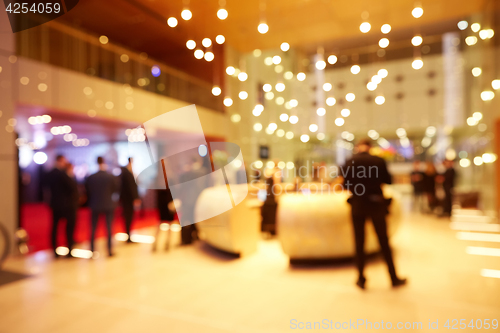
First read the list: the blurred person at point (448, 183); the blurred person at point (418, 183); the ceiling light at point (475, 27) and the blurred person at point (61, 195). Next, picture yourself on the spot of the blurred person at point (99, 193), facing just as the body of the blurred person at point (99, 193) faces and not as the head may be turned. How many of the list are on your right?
3

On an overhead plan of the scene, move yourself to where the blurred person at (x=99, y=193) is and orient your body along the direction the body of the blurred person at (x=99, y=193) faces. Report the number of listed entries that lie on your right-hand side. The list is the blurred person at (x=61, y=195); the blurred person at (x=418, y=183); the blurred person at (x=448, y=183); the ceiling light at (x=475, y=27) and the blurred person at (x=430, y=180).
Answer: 4

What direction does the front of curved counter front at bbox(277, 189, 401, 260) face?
toward the camera

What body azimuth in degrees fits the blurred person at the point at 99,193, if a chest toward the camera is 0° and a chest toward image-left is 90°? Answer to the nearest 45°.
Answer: approximately 180°

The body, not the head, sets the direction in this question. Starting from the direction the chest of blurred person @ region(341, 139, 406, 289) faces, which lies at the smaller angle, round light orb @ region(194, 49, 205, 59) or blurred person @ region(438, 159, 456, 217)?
the blurred person

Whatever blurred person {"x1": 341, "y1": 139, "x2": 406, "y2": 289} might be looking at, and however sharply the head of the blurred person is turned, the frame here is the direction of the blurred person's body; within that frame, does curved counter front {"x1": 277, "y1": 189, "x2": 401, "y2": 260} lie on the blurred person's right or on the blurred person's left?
on the blurred person's left

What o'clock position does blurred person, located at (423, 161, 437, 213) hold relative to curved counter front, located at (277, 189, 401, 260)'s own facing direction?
The blurred person is roughly at 7 o'clock from the curved counter front.

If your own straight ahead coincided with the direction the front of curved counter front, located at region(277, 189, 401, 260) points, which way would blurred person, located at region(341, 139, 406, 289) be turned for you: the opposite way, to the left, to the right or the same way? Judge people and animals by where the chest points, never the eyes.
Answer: the opposite way

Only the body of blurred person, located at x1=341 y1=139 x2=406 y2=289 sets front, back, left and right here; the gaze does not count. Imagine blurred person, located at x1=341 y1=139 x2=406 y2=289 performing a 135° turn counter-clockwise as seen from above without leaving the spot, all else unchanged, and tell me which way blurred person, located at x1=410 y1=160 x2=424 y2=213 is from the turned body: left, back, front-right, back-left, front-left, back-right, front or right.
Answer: back-right

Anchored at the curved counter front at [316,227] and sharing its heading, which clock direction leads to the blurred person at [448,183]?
The blurred person is roughly at 7 o'clock from the curved counter front.

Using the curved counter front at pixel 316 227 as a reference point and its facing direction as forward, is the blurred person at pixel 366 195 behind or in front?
in front

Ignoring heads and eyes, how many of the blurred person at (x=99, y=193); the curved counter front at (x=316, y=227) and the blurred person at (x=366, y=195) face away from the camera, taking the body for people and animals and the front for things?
2

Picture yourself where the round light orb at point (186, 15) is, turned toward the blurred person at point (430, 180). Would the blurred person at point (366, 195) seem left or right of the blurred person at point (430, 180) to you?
right

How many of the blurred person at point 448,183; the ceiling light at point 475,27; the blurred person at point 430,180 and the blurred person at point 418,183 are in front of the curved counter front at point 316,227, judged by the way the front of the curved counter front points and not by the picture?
0

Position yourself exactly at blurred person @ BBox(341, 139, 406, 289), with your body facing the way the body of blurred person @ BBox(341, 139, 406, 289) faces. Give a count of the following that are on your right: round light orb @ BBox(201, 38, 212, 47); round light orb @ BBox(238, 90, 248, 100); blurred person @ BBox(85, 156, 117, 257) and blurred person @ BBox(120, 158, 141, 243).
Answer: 0

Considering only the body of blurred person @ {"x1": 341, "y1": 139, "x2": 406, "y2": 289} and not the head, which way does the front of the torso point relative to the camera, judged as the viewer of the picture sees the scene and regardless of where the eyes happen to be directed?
away from the camera
